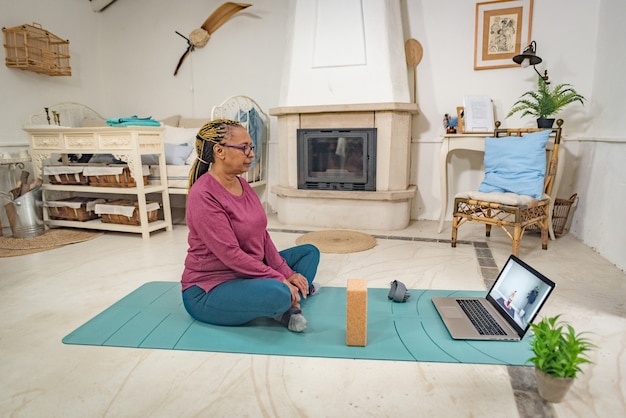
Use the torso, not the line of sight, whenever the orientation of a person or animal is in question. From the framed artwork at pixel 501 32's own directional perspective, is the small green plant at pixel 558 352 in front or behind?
in front

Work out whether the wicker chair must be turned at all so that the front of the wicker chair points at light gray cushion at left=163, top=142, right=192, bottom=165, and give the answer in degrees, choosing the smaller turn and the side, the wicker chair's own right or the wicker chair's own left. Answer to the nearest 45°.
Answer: approximately 45° to the wicker chair's own right

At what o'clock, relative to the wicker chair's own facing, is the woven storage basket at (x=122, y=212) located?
The woven storage basket is roughly at 1 o'clock from the wicker chair.

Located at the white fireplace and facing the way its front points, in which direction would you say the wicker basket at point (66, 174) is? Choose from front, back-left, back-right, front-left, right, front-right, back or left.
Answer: right

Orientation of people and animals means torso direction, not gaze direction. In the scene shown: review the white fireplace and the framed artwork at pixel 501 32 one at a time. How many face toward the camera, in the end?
2

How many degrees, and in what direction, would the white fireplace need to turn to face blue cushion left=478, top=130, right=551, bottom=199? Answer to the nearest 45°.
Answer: approximately 45° to its left

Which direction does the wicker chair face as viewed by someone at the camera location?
facing the viewer and to the left of the viewer

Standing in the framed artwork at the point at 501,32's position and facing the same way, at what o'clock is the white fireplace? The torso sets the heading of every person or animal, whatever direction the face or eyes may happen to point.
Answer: The white fireplace is roughly at 2 o'clock from the framed artwork.

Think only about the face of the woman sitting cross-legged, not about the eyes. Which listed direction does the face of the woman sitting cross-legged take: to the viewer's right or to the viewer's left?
to the viewer's right

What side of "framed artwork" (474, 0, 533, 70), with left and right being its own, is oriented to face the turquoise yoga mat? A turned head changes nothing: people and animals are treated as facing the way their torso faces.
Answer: front

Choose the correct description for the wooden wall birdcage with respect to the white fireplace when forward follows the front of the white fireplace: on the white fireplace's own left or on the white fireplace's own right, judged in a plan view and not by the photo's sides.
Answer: on the white fireplace's own right

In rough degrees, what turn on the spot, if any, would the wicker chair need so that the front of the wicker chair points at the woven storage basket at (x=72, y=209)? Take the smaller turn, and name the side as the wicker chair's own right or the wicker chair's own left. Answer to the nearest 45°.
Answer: approximately 45° to the wicker chair's own right

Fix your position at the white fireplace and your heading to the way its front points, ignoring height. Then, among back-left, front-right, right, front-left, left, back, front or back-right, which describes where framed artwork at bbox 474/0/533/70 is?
left

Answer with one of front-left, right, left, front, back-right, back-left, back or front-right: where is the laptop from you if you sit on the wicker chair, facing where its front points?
front-left

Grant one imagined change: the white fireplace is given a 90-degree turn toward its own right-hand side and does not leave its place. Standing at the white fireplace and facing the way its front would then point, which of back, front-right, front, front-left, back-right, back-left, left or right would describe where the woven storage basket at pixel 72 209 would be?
front
